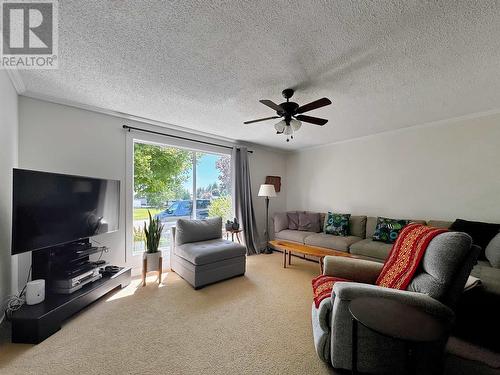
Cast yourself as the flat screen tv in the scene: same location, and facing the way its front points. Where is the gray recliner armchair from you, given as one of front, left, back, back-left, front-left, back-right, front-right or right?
front

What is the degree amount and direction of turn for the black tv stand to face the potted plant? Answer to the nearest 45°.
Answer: approximately 90° to its left

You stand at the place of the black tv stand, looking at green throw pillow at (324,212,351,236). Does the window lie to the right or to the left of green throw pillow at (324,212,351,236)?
left

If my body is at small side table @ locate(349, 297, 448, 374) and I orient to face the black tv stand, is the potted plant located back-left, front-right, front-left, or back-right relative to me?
front-right

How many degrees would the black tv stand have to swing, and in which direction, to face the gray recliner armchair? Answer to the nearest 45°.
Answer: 0° — it already faces it

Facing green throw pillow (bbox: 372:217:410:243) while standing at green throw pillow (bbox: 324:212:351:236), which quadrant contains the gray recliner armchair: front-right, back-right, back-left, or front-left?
front-right

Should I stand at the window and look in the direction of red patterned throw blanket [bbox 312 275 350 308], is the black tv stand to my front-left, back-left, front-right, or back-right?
front-right

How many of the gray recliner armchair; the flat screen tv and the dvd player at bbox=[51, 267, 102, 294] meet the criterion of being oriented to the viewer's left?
1

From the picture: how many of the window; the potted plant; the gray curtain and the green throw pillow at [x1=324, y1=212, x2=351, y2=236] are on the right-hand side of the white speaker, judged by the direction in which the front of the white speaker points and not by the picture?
0

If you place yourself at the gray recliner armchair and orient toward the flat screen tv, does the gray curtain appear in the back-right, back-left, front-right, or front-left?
front-right

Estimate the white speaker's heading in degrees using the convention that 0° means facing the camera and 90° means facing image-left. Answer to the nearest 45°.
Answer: approximately 315°

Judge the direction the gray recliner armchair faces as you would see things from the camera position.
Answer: facing to the left of the viewer

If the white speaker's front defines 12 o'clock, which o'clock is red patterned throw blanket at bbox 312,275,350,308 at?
The red patterned throw blanket is roughly at 12 o'clock from the white speaker.

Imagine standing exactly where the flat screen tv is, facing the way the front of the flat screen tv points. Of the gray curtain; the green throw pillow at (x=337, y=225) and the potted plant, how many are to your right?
0

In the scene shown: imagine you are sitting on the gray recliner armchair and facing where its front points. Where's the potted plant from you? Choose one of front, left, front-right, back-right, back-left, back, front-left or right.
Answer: front

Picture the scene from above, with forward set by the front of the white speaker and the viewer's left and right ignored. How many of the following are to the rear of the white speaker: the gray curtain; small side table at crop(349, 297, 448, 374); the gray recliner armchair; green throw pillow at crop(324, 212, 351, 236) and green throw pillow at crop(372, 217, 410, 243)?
0

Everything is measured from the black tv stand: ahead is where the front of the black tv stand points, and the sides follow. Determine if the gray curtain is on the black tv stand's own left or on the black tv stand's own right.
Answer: on the black tv stand's own left

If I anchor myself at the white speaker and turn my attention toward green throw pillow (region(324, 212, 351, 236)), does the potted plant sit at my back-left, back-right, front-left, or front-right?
front-left

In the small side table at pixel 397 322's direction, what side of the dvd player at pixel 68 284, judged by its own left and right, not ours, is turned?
front

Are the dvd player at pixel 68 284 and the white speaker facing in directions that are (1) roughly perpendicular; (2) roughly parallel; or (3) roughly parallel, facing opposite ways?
roughly parallel

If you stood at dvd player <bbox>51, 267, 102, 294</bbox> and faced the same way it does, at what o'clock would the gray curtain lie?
The gray curtain is roughly at 10 o'clock from the dvd player.

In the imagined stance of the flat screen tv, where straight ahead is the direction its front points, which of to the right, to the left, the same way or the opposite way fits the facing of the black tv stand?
the same way
